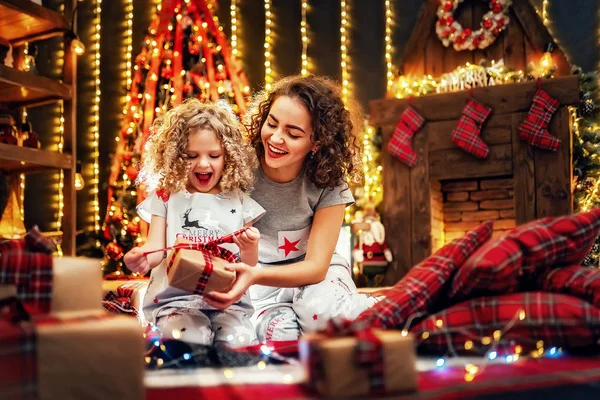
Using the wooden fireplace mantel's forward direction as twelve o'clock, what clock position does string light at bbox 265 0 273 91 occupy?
The string light is roughly at 2 o'clock from the wooden fireplace mantel.

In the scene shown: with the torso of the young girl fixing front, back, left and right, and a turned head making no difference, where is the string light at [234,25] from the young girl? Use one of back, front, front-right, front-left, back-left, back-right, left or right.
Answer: back

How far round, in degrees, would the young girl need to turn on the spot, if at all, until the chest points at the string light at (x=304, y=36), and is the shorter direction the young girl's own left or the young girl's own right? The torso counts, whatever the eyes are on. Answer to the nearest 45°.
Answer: approximately 180°

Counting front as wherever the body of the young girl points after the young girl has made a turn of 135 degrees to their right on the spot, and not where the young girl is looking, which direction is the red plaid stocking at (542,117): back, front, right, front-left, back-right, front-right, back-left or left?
right

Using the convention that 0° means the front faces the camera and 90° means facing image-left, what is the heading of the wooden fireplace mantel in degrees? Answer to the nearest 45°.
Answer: approximately 45°

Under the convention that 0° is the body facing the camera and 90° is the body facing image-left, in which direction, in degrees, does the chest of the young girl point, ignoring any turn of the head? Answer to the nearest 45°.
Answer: approximately 0°

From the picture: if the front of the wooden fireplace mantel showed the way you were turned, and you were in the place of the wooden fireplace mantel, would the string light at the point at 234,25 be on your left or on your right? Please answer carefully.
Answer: on your right

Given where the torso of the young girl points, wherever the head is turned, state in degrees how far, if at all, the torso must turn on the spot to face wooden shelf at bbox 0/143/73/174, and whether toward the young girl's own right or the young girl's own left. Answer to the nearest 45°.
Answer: approximately 135° to the young girl's own right
